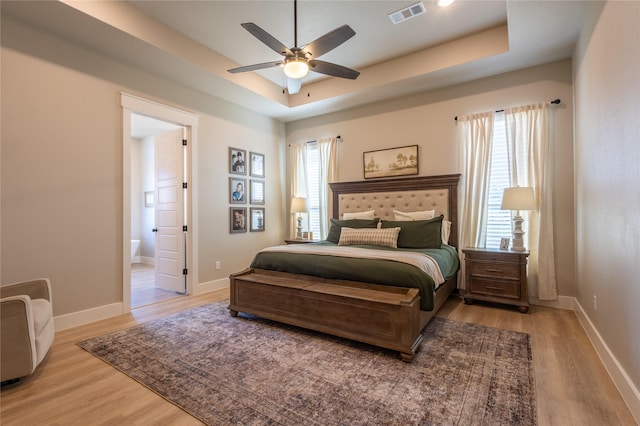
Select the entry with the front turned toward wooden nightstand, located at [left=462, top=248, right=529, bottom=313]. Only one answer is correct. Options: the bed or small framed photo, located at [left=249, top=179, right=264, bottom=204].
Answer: the small framed photo

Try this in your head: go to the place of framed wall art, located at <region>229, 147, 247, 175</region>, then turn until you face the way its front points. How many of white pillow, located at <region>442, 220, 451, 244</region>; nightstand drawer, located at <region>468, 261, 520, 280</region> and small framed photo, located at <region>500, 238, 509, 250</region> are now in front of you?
3

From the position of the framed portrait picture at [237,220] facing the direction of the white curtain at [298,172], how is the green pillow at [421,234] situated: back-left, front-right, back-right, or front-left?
front-right

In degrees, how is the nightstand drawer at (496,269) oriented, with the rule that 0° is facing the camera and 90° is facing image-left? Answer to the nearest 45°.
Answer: approximately 0°

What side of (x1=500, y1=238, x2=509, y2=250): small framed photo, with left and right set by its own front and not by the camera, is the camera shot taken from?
front

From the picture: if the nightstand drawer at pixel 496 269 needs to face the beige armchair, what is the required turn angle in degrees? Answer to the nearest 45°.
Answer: approximately 45° to its right

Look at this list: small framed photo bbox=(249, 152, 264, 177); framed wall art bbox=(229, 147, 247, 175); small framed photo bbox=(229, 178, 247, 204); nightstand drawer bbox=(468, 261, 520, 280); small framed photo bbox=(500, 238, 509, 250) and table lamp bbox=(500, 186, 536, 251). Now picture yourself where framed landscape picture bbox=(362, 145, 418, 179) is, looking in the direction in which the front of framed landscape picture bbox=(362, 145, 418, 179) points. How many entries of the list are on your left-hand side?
3

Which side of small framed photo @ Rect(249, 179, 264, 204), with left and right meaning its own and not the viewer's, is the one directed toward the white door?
right

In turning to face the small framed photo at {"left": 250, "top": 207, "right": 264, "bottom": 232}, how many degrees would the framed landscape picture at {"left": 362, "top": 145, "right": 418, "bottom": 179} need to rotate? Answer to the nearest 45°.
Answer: approximately 45° to its right

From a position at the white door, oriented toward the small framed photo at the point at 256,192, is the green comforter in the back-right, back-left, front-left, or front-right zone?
front-right

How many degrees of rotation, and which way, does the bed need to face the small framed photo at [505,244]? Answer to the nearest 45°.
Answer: approximately 180°

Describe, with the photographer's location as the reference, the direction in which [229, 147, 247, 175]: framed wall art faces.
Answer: facing the viewer and to the right of the viewer

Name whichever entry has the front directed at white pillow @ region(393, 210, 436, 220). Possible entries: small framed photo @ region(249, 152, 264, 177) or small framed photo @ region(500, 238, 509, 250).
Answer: small framed photo @ region(249, 152, 264, 177)

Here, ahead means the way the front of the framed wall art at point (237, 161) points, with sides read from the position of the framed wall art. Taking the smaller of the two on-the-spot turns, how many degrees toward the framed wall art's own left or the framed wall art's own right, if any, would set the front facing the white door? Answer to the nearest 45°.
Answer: approximately 135° to the framed wall art's own right

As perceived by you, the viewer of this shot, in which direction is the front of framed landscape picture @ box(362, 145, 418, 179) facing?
facing the viewer and to the left of the viewer

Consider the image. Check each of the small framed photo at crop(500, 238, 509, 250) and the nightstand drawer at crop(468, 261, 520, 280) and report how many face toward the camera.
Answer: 2

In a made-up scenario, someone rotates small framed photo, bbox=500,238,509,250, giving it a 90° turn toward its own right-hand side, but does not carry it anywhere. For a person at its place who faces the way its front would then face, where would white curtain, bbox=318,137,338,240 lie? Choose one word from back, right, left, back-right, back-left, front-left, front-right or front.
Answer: front
